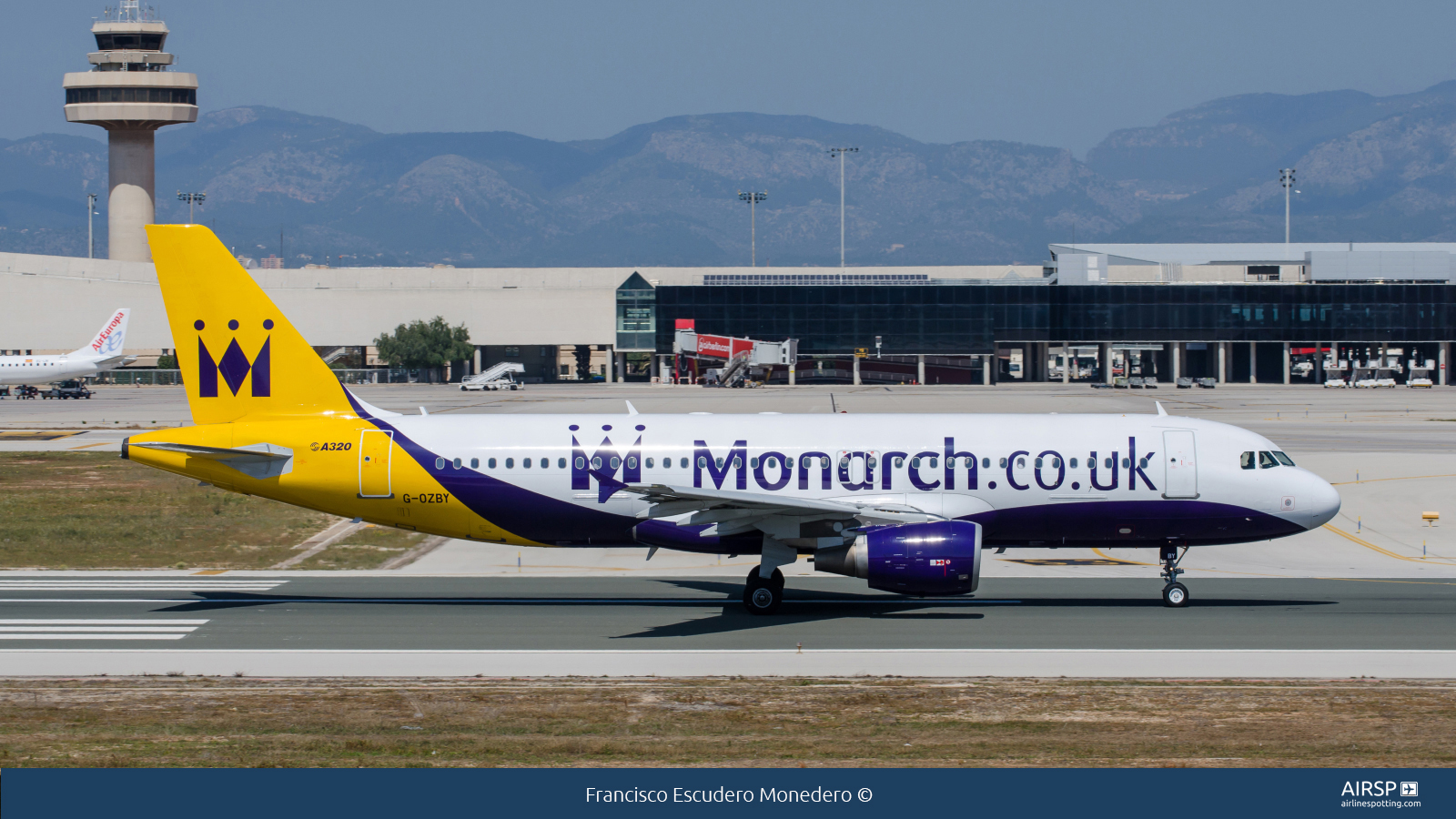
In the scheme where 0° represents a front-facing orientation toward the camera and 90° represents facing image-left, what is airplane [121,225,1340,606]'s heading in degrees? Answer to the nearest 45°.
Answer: approximately 270°
